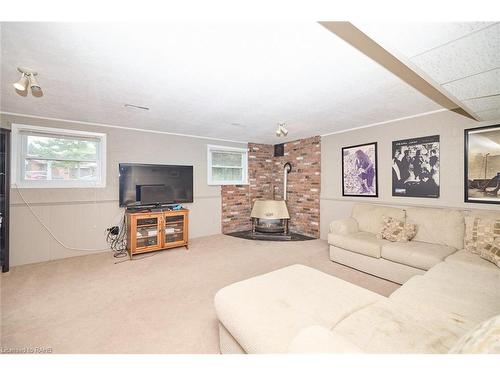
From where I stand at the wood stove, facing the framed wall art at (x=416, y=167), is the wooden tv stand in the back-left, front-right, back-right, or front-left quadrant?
back-right

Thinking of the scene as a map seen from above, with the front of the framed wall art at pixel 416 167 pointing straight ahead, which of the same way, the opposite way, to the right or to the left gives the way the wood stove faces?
to the left

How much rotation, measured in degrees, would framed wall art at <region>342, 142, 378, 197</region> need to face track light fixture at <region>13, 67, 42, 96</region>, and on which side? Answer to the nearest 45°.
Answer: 0° — it already faces it

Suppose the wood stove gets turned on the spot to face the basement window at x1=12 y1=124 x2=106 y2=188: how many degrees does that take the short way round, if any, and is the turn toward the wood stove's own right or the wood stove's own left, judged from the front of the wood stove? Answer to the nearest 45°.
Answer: approximately 45° to the wood stove's own right

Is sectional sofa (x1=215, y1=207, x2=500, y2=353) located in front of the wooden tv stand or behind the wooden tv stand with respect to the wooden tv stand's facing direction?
in front

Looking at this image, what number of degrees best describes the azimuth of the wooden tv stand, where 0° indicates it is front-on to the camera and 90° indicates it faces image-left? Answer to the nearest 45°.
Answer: approximately 315°

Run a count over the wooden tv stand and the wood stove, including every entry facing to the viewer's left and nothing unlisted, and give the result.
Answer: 0

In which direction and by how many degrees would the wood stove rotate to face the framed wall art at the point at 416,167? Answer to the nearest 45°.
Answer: approximately 45° to its left

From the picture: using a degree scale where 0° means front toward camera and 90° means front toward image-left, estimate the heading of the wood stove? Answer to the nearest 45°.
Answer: approximately 0°

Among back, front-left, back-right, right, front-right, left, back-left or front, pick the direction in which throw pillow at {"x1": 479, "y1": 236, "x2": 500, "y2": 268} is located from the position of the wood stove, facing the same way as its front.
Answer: front-left

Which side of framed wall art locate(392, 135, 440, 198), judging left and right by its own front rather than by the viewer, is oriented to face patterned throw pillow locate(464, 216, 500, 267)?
left

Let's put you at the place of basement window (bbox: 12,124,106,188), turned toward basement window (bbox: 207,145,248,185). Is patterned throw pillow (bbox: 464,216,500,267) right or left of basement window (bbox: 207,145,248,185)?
right

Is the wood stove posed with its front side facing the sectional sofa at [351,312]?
yes
